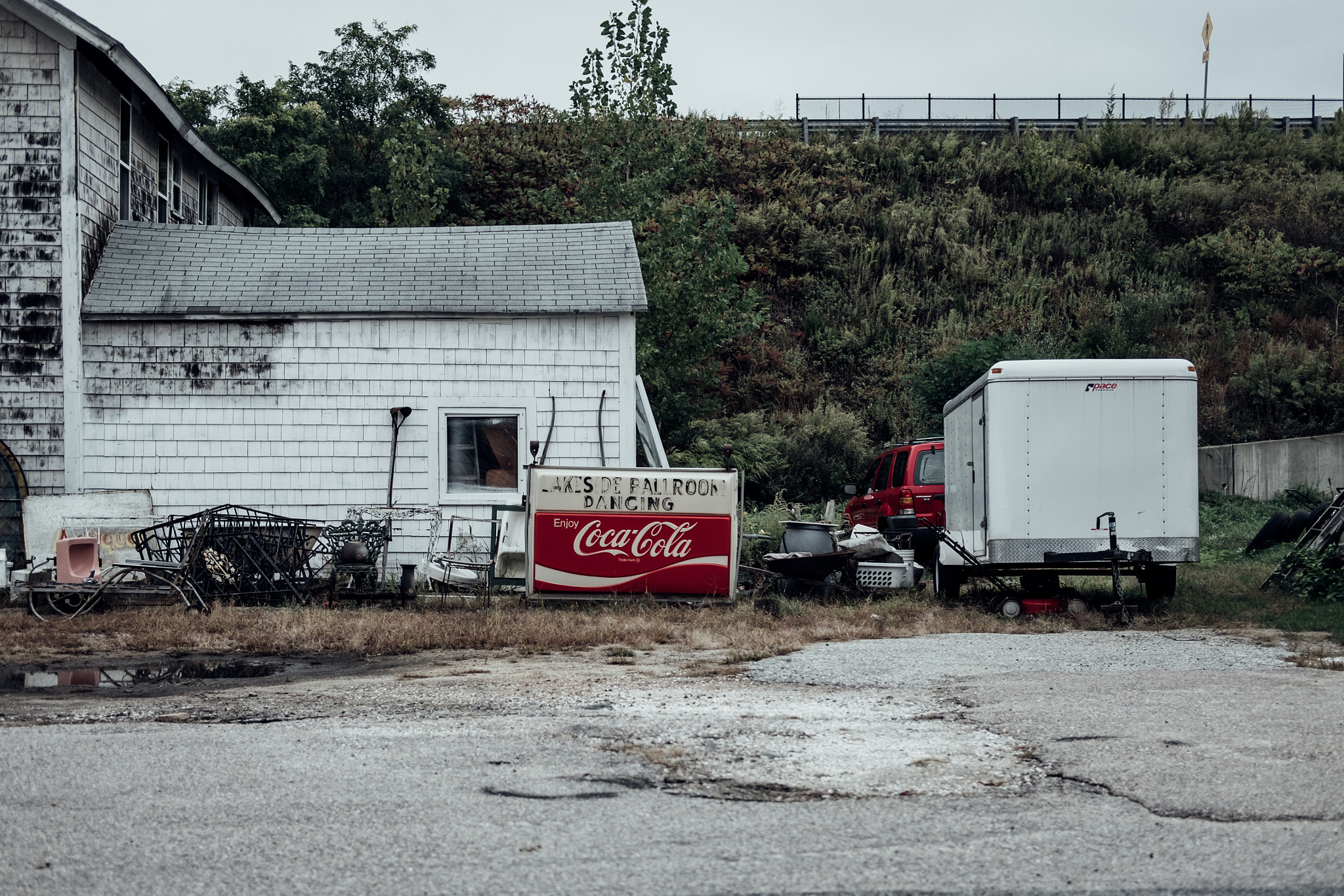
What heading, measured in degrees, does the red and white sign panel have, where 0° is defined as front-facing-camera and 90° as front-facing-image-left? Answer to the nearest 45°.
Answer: approximately 0°

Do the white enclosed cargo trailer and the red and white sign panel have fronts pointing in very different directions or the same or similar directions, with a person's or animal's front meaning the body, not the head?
same or similar directions

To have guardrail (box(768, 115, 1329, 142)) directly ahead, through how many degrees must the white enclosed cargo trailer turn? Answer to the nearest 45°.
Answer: approximately 180°

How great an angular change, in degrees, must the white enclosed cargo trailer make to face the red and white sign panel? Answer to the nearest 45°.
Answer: approximately 90° to its right

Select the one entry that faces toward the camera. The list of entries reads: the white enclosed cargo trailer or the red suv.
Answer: the white enclosed cargo trailer

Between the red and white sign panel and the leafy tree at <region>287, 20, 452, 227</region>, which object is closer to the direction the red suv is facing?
the leafy tree

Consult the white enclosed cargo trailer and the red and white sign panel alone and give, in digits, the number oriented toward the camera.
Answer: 2

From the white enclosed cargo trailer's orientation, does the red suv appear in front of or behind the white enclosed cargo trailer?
behind

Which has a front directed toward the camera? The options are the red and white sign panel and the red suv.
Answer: the red and white sign panel

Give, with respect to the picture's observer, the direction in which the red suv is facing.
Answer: facing away from the viewer and to the left of the viewer

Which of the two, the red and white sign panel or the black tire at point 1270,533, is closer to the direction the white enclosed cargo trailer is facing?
the red and white sign panel

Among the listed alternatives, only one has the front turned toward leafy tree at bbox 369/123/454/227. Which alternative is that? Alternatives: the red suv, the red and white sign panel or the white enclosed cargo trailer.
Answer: the red suv

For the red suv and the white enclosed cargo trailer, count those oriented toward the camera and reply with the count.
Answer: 1

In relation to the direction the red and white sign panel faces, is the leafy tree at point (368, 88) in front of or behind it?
behind

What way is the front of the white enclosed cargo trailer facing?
toward the camera

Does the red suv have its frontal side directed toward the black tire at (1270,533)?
no

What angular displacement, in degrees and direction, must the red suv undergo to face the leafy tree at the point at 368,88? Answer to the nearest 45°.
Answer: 0° — it already faces it

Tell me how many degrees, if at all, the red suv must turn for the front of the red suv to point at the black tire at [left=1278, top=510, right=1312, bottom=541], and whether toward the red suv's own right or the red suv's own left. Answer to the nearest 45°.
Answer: approximately 90° to the red suv's own right
